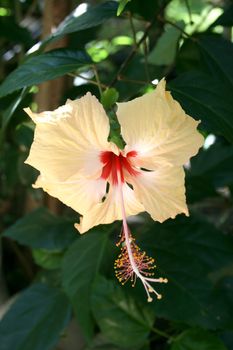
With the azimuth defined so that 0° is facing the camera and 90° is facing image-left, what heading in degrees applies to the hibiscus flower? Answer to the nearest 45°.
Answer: approximately 0°
